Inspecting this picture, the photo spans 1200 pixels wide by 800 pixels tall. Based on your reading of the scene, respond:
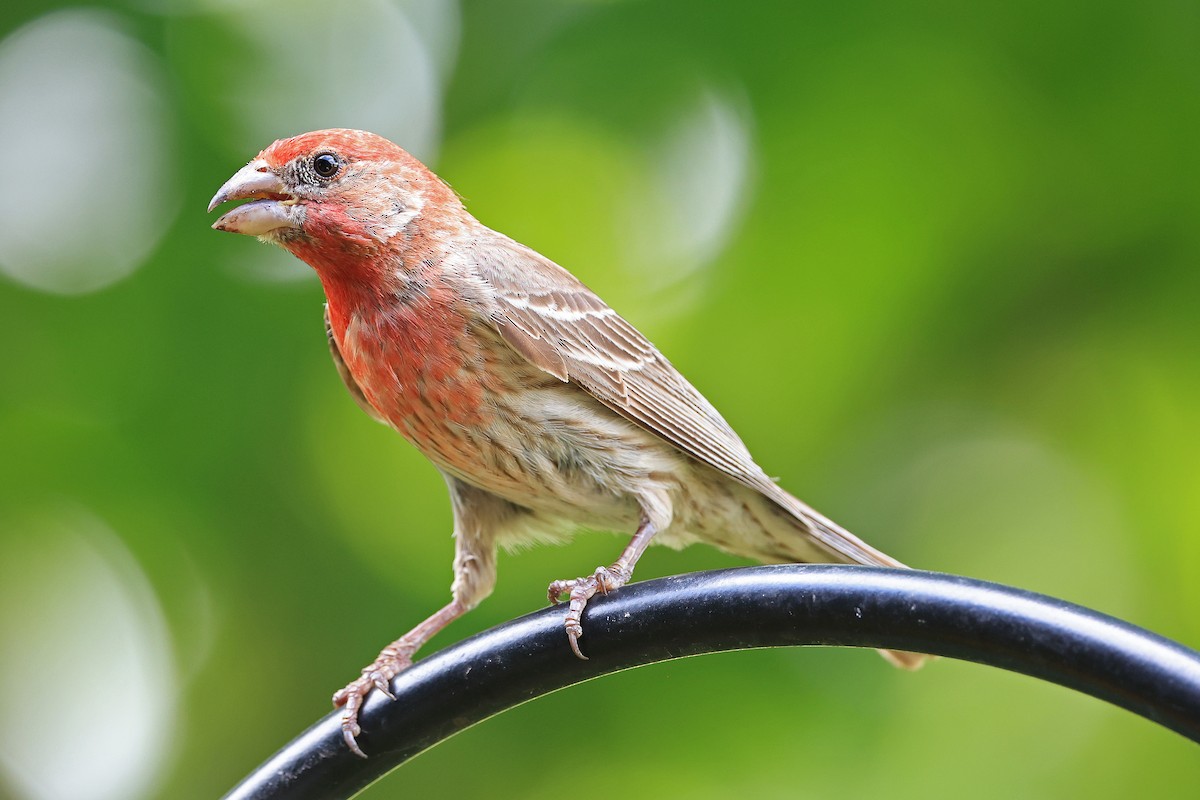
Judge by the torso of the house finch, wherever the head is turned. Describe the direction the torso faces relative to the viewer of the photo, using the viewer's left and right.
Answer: facing to the left of the viewer
